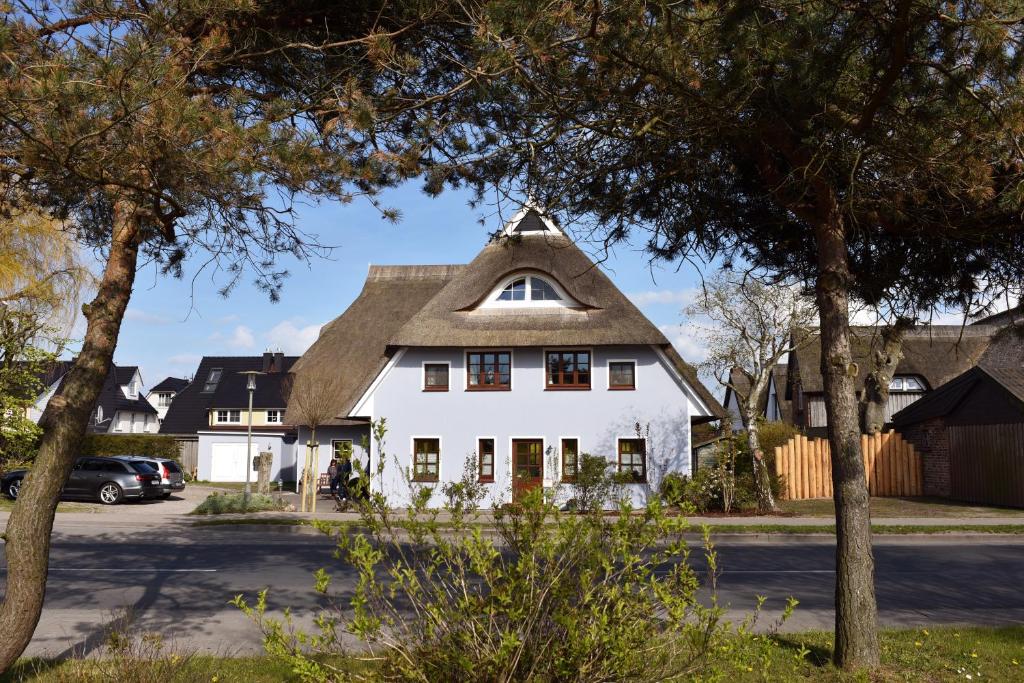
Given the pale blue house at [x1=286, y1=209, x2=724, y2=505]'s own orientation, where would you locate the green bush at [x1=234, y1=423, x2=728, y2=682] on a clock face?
The green bush is roughly at 12 o'clock from the pale blue house.

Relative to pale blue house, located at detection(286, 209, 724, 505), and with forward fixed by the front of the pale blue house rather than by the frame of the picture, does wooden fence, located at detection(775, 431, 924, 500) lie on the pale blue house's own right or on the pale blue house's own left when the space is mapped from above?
on the pale blue house's own left

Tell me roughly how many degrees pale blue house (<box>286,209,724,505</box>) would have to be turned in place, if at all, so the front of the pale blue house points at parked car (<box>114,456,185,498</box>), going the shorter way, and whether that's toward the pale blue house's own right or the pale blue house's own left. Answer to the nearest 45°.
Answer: approximately 90° to the pale blue house's own right

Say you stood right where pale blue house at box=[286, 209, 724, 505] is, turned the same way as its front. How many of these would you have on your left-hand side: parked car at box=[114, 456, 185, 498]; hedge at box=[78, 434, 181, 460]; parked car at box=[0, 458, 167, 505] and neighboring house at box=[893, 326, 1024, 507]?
1

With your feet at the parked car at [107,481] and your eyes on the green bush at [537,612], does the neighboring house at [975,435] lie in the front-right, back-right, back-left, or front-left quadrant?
front-left

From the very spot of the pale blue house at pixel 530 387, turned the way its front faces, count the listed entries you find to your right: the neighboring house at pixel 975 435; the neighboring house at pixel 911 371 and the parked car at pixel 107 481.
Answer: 1

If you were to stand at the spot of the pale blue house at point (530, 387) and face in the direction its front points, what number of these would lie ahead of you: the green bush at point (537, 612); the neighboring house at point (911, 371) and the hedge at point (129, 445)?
1

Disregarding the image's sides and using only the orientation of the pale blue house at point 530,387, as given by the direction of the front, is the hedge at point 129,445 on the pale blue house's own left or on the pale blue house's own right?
on the pale blue house's own right

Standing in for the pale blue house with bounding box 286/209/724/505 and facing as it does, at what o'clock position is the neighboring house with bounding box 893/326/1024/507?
The neighboring house is roughly at 9 o'clock from the pale blue house.

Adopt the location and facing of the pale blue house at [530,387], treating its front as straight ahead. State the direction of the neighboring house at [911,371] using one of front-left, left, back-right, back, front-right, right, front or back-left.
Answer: back-left

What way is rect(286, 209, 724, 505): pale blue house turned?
toward the camera

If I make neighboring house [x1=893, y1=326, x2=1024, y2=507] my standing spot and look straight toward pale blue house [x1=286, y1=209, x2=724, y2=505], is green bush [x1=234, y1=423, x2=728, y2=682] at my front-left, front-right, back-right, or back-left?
front-left

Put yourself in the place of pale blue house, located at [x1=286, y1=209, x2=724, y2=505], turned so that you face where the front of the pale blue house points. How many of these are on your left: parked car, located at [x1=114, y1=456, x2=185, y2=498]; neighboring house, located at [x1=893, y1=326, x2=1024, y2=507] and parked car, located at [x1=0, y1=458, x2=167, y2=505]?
1

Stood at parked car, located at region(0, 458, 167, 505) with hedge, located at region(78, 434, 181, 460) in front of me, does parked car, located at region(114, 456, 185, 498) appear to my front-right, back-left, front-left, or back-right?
front-right

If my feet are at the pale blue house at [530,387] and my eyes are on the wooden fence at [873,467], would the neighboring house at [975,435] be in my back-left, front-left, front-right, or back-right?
front-right
